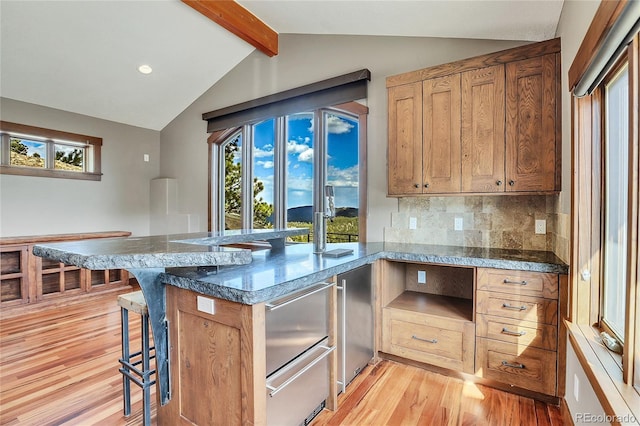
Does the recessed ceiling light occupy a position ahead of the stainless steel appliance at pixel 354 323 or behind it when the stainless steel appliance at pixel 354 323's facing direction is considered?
behind

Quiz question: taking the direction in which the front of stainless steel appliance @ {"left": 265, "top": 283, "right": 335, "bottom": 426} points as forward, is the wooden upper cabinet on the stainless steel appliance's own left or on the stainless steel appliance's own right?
on the stainless steel appliance's own left

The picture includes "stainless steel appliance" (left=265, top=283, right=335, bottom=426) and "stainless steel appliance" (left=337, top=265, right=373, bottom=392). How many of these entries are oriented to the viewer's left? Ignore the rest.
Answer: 0

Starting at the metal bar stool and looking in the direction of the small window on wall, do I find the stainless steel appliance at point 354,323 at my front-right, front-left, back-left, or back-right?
back-right

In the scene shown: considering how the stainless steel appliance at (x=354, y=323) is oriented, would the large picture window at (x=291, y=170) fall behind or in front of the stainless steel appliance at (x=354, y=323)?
behind

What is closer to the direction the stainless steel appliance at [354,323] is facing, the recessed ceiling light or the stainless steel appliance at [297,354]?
the stainless steel appliance

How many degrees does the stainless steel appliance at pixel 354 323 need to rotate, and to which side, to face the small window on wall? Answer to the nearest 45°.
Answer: approximately 135° to its right
